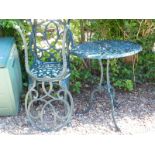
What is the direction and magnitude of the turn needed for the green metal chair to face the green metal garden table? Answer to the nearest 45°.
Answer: approximately 45° to its left

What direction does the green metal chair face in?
toward the camera
